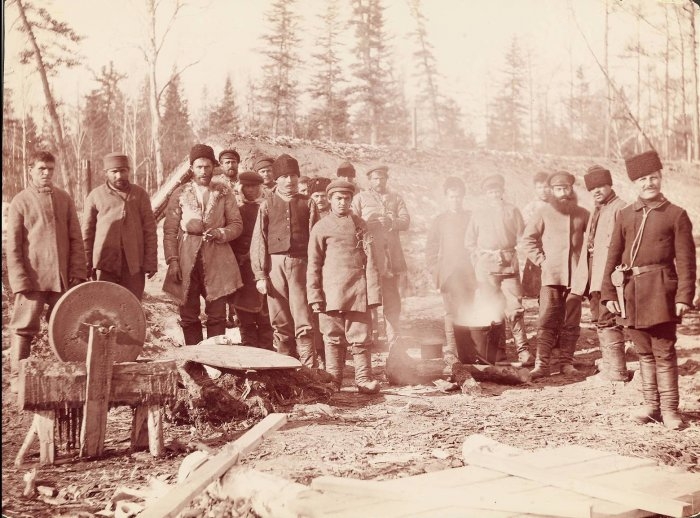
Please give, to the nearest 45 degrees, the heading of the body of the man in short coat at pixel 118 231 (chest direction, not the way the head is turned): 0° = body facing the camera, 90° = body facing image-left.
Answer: approximately 0°

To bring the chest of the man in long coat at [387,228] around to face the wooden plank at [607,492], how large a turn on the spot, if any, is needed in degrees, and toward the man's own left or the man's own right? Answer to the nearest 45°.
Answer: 0° — they already face it

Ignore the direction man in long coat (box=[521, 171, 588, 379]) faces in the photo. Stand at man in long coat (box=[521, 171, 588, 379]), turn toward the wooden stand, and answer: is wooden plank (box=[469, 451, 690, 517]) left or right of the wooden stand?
left

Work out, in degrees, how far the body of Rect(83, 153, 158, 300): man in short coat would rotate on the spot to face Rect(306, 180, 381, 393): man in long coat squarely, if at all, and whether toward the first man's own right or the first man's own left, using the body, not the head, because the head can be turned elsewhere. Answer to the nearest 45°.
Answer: approximately 90° to the first man's own left
